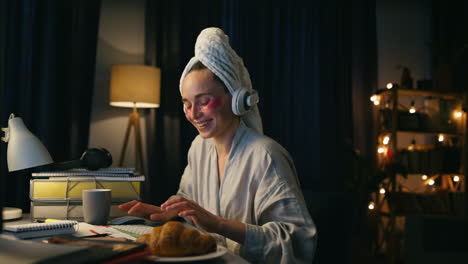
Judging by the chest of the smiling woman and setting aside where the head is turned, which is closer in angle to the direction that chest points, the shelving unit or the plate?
the plate

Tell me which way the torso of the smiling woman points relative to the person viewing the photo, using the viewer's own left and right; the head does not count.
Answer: facing the viewer and to the left of the viewer

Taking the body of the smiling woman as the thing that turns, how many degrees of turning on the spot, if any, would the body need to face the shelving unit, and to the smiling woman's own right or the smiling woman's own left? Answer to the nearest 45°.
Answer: approximately 180°

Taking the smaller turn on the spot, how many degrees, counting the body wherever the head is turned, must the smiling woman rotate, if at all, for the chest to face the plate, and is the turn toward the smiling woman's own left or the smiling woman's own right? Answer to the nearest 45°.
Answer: approximately 45° to the smiling woman's own left

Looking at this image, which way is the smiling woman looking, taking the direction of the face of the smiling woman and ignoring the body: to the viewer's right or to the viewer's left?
to the viewer's left

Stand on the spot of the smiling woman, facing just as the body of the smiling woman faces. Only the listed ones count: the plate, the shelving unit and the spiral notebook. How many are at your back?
1

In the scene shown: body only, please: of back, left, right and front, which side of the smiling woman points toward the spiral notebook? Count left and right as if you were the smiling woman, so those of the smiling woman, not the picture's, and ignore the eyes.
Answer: front
